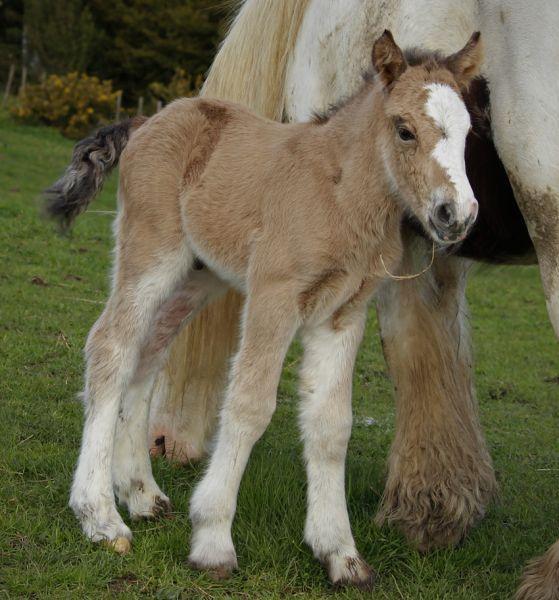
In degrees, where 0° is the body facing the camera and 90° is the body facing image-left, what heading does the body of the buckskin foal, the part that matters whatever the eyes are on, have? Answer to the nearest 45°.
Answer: approximately 315°

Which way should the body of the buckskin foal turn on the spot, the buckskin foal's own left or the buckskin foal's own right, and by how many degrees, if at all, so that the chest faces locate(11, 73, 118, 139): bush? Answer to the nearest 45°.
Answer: approximately 135° to the buckskin foal's own left

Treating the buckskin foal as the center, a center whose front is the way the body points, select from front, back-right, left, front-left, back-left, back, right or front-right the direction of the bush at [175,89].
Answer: back-left

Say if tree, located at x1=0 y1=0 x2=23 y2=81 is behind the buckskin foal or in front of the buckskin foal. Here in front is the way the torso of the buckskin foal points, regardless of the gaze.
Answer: behind
